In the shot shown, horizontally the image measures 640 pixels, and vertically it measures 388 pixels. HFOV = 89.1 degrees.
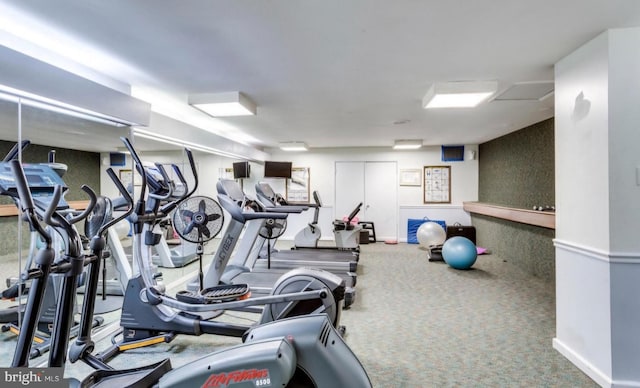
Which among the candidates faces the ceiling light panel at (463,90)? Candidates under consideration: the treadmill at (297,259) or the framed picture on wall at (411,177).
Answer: the framed picture on wall

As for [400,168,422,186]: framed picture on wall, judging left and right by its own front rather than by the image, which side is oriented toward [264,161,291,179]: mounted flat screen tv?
right

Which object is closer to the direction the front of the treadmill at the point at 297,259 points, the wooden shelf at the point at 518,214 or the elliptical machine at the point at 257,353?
the elliptical machine

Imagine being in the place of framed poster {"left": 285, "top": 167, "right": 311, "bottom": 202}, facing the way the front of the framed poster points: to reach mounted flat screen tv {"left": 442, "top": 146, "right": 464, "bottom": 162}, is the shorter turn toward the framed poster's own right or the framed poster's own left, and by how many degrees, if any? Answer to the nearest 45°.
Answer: approximately 90° to the framed poster's own left

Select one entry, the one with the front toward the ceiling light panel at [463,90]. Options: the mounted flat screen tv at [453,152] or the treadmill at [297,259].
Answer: the mounted flat screen tv

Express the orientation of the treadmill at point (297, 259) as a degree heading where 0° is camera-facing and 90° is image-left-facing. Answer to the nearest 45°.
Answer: approximately 90°

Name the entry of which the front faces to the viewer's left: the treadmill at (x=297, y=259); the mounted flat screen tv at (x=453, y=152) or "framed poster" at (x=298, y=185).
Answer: the treadmill
